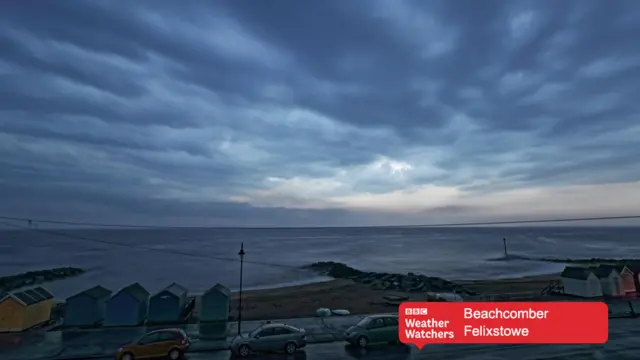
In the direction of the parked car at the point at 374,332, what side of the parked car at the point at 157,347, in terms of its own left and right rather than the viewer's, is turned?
back

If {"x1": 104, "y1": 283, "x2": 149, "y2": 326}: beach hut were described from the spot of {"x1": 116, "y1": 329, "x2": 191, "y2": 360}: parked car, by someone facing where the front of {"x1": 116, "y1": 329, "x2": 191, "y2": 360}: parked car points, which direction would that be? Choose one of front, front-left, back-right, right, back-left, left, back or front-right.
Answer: right

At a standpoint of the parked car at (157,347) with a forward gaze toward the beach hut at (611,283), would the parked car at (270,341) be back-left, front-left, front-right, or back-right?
front-right

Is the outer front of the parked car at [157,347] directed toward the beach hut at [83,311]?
no

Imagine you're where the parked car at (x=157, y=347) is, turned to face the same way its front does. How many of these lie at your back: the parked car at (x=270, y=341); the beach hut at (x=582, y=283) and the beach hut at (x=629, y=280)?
3

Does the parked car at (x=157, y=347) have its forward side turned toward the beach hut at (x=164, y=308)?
no

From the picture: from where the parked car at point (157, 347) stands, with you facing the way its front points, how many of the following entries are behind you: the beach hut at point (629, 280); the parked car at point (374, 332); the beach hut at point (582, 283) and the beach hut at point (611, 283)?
4

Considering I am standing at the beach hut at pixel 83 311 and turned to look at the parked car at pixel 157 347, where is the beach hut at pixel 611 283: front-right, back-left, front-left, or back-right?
front-left

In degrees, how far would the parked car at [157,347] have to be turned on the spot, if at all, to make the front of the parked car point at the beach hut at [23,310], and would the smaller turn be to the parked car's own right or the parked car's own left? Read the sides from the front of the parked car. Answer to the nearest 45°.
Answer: approximately 45° to the parked car's own right

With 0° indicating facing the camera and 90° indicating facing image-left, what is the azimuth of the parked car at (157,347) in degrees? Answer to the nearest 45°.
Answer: approximately 90°

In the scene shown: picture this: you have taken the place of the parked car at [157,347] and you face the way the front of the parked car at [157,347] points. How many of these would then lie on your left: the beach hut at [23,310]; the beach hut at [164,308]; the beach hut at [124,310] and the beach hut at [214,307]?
0

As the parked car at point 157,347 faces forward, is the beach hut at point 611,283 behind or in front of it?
behind

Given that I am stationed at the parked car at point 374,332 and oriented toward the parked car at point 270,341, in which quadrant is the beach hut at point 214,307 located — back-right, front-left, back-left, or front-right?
front-right

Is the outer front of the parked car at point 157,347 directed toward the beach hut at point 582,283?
no
